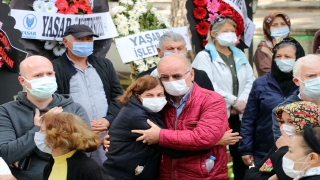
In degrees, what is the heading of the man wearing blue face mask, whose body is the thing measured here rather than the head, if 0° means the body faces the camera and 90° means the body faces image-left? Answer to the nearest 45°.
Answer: approximately 0°

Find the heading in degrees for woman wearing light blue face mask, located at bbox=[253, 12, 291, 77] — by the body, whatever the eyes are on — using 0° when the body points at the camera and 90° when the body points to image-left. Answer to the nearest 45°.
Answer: approximately 315°

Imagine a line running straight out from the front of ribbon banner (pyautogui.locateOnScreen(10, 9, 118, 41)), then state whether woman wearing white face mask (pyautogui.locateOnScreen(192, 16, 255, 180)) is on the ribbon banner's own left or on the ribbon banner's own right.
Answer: on the ribbon banner's own left

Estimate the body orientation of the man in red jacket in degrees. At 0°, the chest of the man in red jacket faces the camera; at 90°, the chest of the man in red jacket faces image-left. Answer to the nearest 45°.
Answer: approximately 45°

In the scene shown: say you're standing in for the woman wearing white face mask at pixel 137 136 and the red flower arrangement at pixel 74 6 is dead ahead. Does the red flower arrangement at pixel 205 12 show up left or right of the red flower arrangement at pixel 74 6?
right

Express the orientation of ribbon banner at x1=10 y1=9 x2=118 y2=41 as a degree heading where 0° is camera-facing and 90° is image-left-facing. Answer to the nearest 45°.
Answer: approximately 0°

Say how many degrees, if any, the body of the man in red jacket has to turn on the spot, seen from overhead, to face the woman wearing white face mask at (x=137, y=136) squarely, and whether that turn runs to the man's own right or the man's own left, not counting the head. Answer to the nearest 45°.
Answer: approximately 45° to the man's own right

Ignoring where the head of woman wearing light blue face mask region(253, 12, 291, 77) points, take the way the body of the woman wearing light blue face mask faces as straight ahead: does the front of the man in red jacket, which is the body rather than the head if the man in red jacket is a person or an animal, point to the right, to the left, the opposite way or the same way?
to the right

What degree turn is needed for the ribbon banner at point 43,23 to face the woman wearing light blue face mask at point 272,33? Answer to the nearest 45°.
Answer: approximately 90° to its left

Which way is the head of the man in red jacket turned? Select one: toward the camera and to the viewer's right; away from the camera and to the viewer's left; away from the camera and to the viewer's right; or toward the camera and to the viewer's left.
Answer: toward the camera and to the viewer's left

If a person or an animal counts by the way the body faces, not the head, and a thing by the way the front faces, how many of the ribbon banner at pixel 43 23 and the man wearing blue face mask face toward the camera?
2
